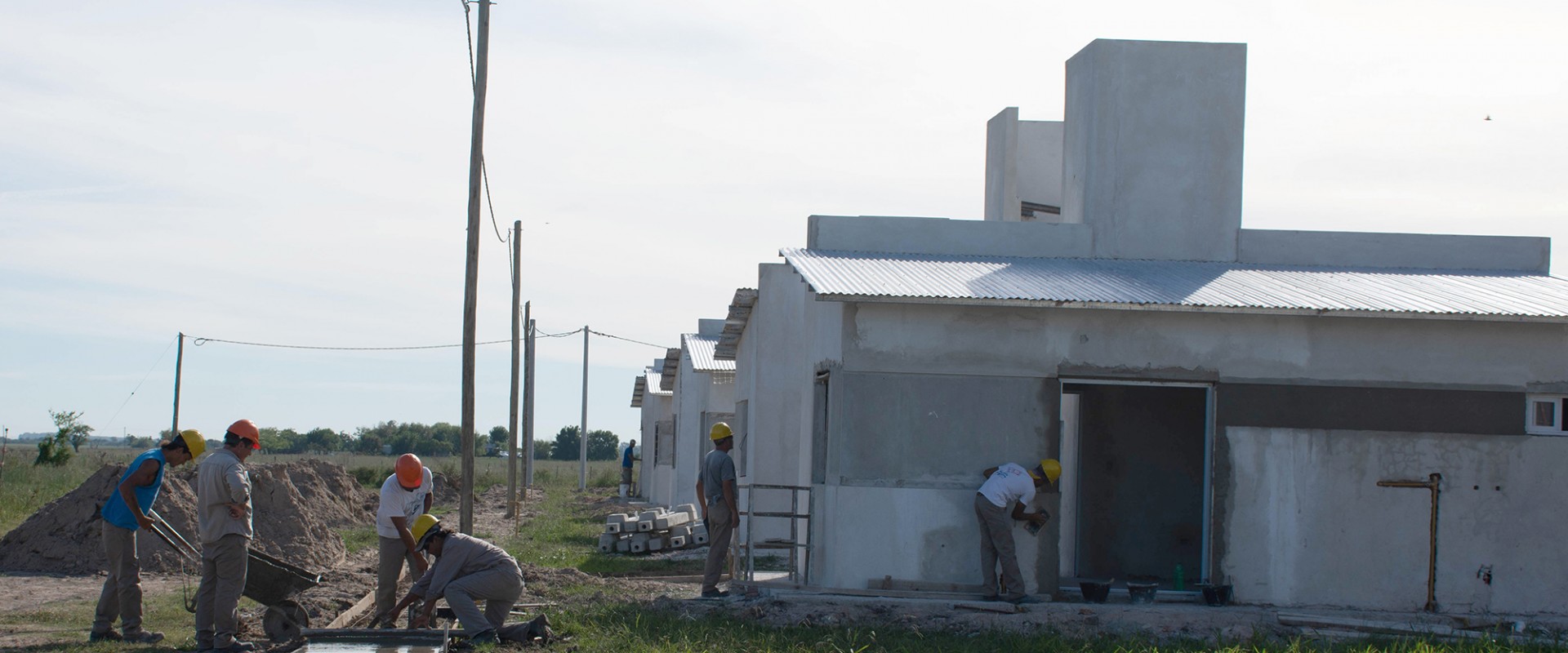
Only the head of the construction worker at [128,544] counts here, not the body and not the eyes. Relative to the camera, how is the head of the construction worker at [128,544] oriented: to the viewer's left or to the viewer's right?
to the viewer's right

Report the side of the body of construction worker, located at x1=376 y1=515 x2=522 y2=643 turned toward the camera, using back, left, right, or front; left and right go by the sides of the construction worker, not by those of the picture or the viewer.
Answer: left

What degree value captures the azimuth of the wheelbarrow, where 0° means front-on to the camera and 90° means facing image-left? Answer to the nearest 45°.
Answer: approximately 270°

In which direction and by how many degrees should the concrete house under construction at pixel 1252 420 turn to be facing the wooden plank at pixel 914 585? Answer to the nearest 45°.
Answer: approximately 90° to its right

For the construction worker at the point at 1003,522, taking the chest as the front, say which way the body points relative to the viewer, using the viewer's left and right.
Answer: facing to the right of the viewer
